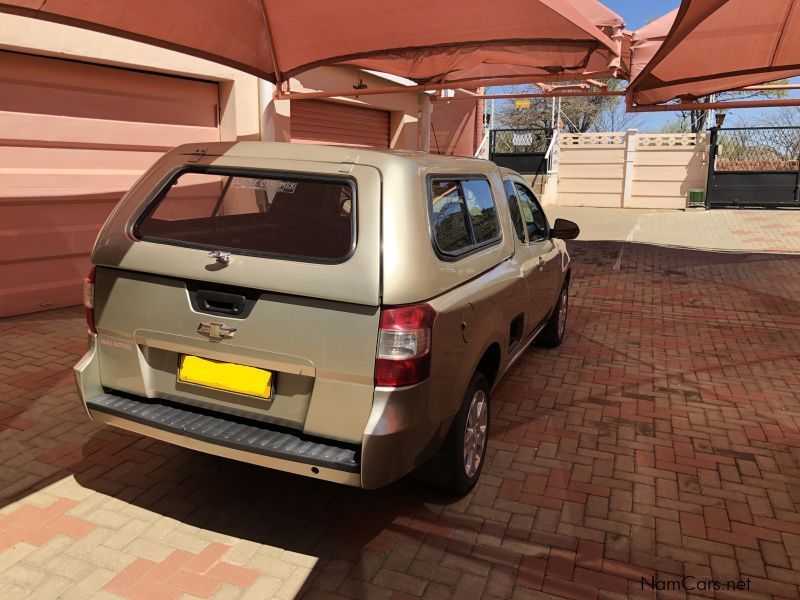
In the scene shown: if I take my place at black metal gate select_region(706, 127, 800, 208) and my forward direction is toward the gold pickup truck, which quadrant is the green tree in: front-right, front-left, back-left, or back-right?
back-right

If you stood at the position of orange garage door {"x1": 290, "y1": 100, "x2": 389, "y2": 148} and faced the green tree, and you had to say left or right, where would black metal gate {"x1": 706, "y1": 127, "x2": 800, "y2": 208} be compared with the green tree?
right

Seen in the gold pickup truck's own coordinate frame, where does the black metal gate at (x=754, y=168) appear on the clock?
The black metal gate is roughly at 12 o'clock from the gold pickup truck.

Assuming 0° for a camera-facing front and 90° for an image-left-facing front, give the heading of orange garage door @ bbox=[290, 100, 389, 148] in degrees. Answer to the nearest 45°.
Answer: approximately 315°

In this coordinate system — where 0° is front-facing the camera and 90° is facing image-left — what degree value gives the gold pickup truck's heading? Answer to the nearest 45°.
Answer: approximately 225°

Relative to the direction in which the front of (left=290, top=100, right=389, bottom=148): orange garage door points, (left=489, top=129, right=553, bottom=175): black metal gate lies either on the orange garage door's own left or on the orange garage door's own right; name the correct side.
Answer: on the orange garage door's own left

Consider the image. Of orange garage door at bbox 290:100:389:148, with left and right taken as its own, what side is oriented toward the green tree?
left

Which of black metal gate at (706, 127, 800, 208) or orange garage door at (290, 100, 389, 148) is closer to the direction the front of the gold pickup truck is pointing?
the black metal gate
